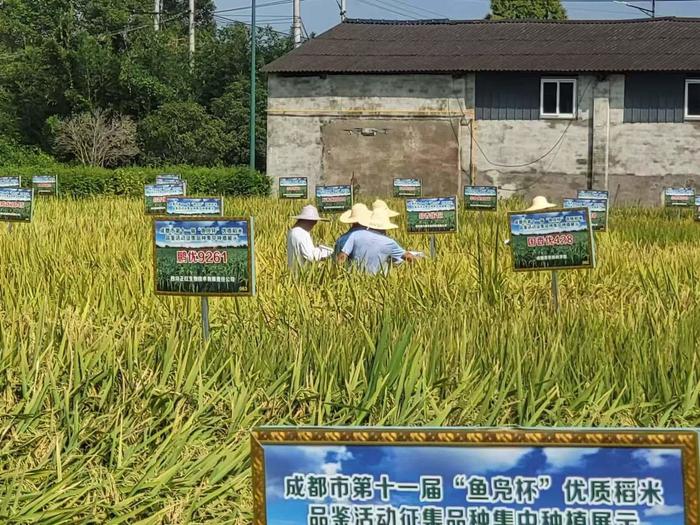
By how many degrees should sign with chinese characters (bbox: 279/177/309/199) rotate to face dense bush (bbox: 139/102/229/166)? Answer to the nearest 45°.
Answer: approximately 180°

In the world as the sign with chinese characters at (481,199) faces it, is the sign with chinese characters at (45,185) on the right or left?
on its right

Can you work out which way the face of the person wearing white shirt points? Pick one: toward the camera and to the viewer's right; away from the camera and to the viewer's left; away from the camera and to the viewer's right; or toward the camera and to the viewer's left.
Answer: away from the camera and to the viewer's right

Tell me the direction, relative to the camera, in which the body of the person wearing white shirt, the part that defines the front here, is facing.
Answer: to the viewer's right

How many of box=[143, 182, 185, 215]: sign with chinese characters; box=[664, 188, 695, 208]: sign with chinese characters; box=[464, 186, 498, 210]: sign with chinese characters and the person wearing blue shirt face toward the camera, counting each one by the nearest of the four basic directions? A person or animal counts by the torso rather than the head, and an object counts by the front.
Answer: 3

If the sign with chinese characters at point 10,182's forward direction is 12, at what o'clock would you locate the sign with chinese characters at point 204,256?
the sign with chinese characters at point 204,256 is roughly at 12 o'clock from the sign with chinese characters at point 10,182.

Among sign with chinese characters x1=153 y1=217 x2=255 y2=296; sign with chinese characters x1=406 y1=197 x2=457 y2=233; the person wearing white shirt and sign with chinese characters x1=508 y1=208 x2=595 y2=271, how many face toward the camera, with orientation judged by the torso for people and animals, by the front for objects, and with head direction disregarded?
3
